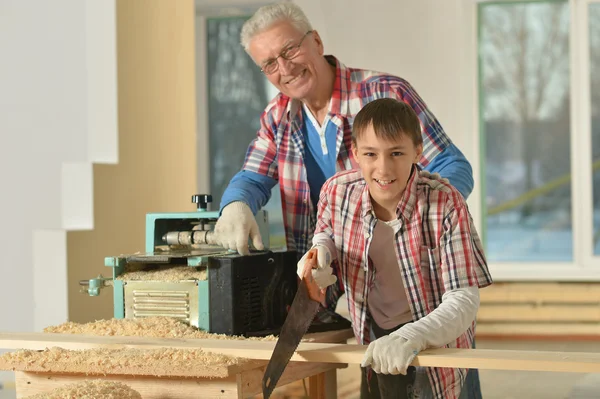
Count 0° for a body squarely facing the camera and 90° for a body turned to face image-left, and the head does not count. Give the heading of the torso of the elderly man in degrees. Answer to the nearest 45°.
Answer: approximately 45°

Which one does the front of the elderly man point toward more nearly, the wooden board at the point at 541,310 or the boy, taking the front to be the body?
the boy

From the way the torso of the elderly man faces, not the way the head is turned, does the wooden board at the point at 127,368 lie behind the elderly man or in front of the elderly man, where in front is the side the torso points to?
in front

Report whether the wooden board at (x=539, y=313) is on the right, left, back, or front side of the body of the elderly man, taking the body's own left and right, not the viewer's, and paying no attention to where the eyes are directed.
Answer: back

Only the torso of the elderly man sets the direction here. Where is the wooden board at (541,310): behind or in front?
behind

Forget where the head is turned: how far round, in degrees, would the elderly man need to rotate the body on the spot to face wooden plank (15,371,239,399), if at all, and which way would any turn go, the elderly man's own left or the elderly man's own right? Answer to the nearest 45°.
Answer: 0° — they already face it

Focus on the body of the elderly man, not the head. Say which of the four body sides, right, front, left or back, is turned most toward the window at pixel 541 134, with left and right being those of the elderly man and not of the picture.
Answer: back
